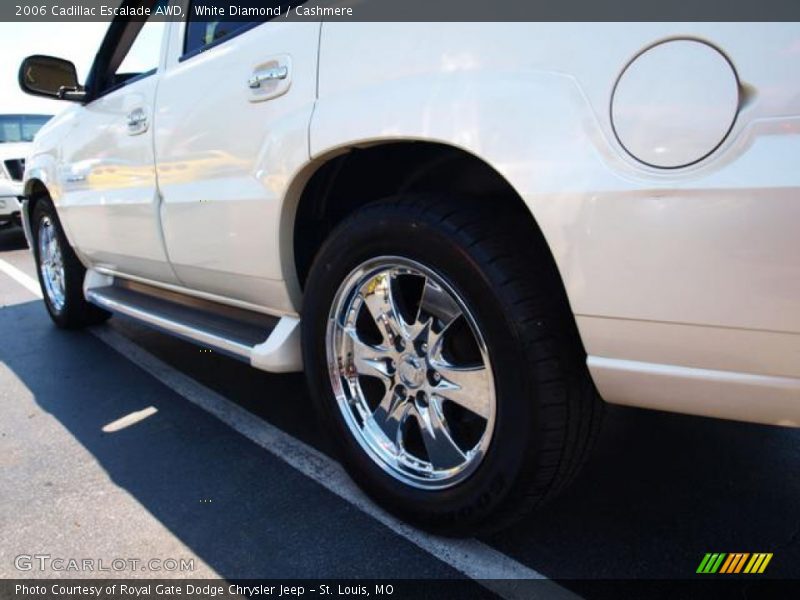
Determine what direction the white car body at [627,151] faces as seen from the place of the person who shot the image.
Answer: facing away from the viewer and to the left of the viewer

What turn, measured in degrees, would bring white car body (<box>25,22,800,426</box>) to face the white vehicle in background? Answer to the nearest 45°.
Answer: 0° — it already faces it
